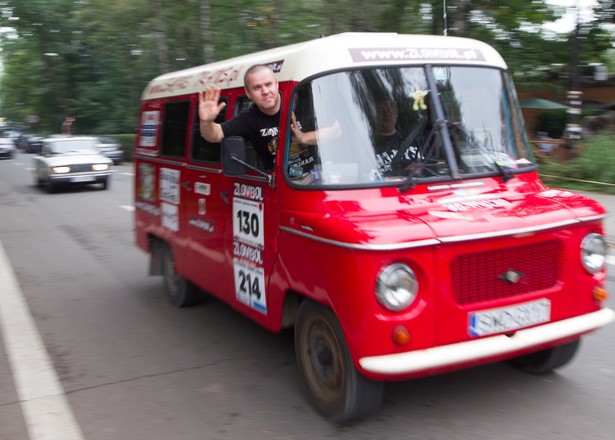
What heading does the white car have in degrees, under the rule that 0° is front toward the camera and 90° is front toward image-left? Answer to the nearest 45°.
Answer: approximately 315°

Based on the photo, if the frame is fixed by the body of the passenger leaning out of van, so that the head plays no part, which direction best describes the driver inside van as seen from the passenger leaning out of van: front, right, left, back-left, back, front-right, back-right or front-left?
back-left

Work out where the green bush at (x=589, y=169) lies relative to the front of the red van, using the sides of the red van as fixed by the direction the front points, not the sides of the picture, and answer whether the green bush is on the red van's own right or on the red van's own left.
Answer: on the red van's own left

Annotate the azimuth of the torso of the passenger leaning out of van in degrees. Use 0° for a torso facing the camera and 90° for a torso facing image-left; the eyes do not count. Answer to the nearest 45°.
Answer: approximately 0°

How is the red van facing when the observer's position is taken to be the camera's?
facing the viewer and to the right of the viewer

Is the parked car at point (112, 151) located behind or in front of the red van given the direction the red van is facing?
behind

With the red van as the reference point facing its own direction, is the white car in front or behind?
behind

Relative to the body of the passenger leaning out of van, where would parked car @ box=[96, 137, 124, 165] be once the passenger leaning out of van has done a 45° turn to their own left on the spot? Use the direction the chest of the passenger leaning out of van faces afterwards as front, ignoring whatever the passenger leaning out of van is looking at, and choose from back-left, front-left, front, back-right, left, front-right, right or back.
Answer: back-left
